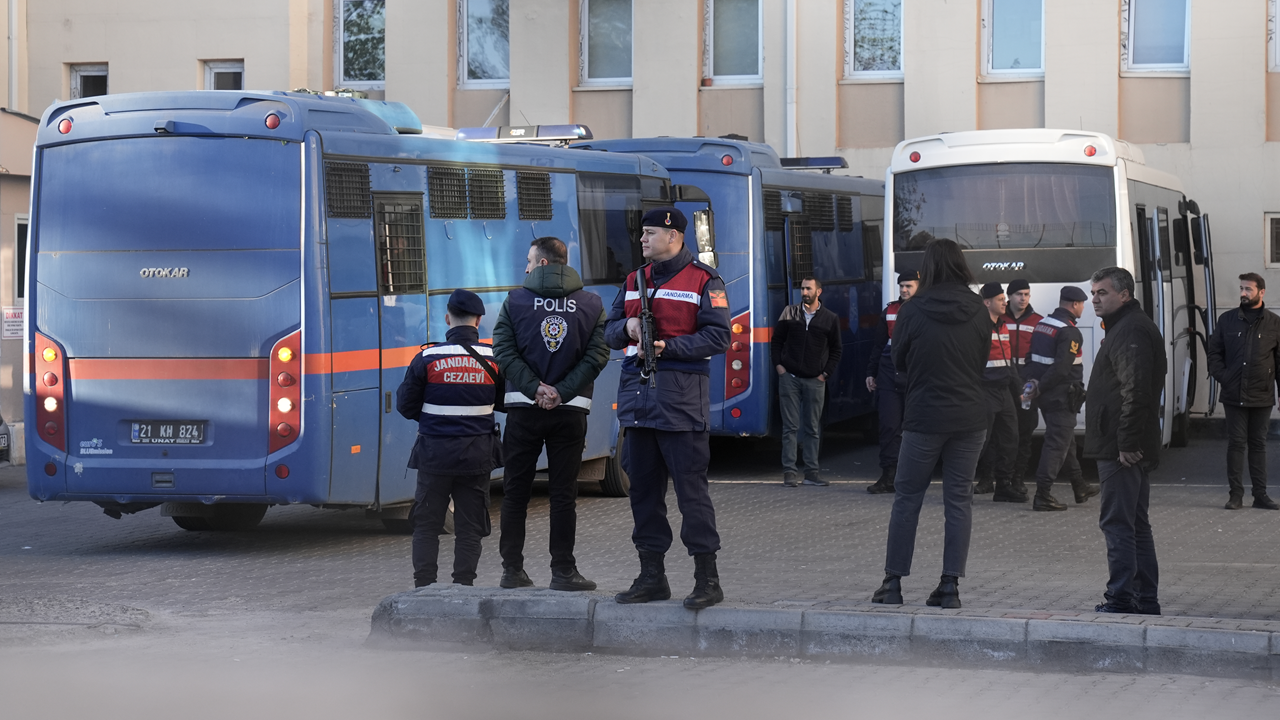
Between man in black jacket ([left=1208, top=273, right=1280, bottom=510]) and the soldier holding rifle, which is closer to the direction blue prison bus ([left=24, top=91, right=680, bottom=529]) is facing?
the man in black jacket

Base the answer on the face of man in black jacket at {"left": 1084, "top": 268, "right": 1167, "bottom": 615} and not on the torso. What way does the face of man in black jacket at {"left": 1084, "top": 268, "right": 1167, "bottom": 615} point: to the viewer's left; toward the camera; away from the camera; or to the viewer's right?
to the viewer's left

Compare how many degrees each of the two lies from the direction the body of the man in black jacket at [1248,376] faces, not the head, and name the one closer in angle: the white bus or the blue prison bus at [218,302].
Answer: the blue prison bus

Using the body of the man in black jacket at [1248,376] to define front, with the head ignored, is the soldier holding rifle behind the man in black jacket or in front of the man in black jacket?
in front

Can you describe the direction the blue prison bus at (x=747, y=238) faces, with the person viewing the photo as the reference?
facing away from the viewer and to the right of the viewer
